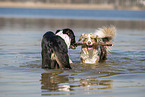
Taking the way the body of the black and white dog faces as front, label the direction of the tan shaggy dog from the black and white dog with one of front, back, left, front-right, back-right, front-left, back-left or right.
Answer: front

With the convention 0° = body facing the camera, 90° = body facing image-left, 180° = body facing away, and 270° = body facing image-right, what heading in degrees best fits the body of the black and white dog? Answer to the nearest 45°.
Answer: approximately 225°
